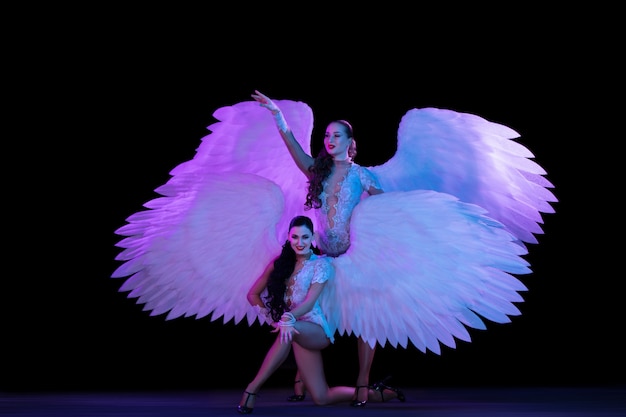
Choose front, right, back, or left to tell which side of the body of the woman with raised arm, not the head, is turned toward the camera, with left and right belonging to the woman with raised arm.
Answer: front

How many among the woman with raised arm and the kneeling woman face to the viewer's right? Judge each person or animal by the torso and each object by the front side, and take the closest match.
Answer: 0

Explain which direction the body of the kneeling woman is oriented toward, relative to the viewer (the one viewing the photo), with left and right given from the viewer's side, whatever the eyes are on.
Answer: facing the viewer and to the left of the viewer

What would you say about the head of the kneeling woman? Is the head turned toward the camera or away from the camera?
toward the camera
